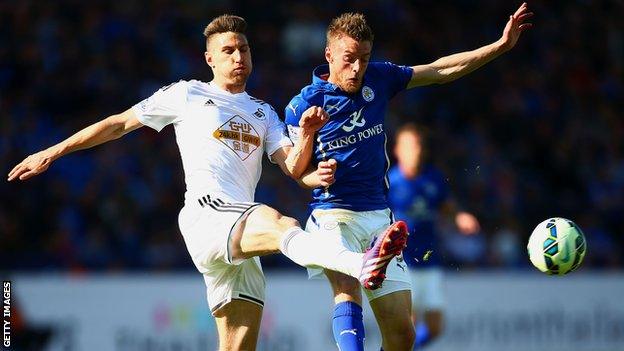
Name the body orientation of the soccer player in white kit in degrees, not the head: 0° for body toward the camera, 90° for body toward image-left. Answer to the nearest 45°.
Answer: approximately 315°

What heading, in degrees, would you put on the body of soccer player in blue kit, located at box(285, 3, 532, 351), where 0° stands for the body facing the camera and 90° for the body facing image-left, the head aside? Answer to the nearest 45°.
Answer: approximately 315°

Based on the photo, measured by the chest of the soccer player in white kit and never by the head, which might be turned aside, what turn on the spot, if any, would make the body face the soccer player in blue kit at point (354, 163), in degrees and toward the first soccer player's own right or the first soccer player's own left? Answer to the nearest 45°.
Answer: approximately 45° to the first soccer player's own left

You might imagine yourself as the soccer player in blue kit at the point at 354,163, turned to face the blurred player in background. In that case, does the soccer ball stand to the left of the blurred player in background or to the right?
right

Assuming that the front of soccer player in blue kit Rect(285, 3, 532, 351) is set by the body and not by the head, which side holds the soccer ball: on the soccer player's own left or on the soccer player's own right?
on the soccer player's own left
